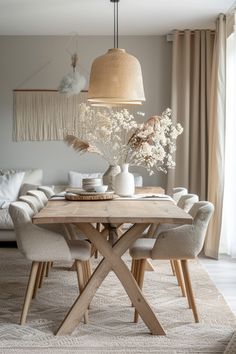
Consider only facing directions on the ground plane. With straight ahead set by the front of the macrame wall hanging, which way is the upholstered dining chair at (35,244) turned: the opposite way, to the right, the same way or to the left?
to the left

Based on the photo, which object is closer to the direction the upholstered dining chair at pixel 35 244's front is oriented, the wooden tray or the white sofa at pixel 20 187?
the wooden tray

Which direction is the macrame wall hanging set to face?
toward the camera

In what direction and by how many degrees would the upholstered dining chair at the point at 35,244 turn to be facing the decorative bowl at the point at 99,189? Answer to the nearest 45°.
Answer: approximately 45° to its left

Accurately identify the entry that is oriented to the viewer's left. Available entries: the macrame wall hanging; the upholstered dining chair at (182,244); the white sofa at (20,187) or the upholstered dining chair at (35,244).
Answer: the upholstered dining chair at (182,244)

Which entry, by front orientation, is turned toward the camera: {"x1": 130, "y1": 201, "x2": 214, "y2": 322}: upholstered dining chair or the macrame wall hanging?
the macrame wall hanging

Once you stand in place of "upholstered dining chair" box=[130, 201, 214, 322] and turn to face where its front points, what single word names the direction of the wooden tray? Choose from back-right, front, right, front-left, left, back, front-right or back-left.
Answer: front-right

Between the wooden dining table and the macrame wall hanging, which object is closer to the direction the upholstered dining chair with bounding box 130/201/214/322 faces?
the wooden dining table

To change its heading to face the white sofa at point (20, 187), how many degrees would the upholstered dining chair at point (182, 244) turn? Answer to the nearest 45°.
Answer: approximately 45° to its right

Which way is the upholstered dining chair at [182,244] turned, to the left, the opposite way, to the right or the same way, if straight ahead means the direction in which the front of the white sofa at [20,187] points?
to the right

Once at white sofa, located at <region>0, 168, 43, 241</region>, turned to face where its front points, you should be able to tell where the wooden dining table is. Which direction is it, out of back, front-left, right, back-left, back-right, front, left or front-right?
front

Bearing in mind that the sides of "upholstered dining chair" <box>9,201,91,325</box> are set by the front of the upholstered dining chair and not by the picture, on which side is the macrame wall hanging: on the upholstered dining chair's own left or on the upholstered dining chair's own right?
on the upholstered dining chair's own left

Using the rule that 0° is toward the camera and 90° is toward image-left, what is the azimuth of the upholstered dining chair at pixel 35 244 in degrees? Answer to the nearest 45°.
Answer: approximately 270°

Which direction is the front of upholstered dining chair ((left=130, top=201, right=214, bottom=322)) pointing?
to the viewer's left
